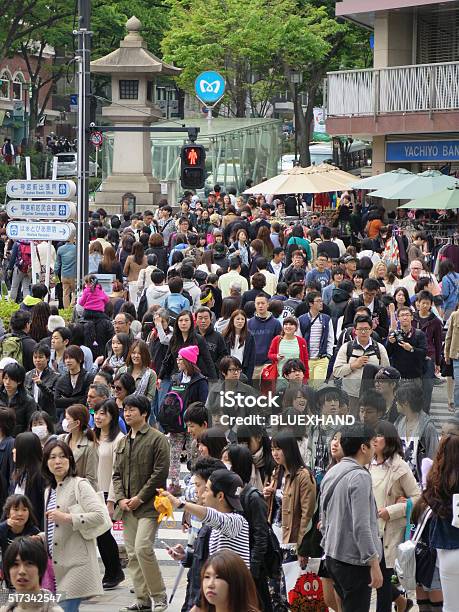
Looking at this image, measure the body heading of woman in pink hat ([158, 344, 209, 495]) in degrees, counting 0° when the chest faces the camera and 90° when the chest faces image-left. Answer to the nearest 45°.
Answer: approximately 45°

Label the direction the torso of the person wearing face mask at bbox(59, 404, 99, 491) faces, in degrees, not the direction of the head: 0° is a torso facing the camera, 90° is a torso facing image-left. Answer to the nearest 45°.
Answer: approximately 45°

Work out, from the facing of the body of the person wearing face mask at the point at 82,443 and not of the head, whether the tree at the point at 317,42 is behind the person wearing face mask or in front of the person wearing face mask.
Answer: behind

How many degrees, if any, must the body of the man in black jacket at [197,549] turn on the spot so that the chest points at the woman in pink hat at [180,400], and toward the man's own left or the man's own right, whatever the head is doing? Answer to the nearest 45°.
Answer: approximately 90° to the man's own right

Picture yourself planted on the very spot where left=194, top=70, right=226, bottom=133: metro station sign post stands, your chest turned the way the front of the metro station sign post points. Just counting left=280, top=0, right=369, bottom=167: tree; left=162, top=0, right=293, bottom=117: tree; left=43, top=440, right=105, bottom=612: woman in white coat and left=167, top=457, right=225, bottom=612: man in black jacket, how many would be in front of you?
2

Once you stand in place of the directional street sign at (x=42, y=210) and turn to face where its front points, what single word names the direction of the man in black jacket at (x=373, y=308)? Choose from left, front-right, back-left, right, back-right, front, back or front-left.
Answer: front-left

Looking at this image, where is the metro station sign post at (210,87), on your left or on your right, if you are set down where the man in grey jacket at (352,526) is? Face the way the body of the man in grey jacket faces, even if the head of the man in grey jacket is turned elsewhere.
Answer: on your left

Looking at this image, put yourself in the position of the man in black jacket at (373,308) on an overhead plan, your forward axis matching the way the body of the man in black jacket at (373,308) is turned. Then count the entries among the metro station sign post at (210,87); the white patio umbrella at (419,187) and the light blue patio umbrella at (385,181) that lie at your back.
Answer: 3

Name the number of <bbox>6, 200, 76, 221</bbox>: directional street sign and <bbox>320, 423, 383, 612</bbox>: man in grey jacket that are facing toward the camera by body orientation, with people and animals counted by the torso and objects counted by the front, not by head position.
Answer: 1

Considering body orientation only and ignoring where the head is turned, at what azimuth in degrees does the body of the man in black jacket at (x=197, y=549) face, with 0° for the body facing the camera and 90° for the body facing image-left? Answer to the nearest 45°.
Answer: approximately 90°

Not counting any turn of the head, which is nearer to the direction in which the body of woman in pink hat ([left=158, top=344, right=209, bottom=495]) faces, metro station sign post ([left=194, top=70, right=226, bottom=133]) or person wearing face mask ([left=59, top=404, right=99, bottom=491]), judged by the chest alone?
the person wearing face mask

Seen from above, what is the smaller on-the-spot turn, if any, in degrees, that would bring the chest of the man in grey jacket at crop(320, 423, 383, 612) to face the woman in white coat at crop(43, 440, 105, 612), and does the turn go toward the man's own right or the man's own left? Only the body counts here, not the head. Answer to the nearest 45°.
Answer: approximately 135° to the man's own left

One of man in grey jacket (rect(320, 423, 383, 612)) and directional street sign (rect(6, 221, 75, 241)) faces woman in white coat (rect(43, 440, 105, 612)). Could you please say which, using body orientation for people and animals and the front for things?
the directional street sign
